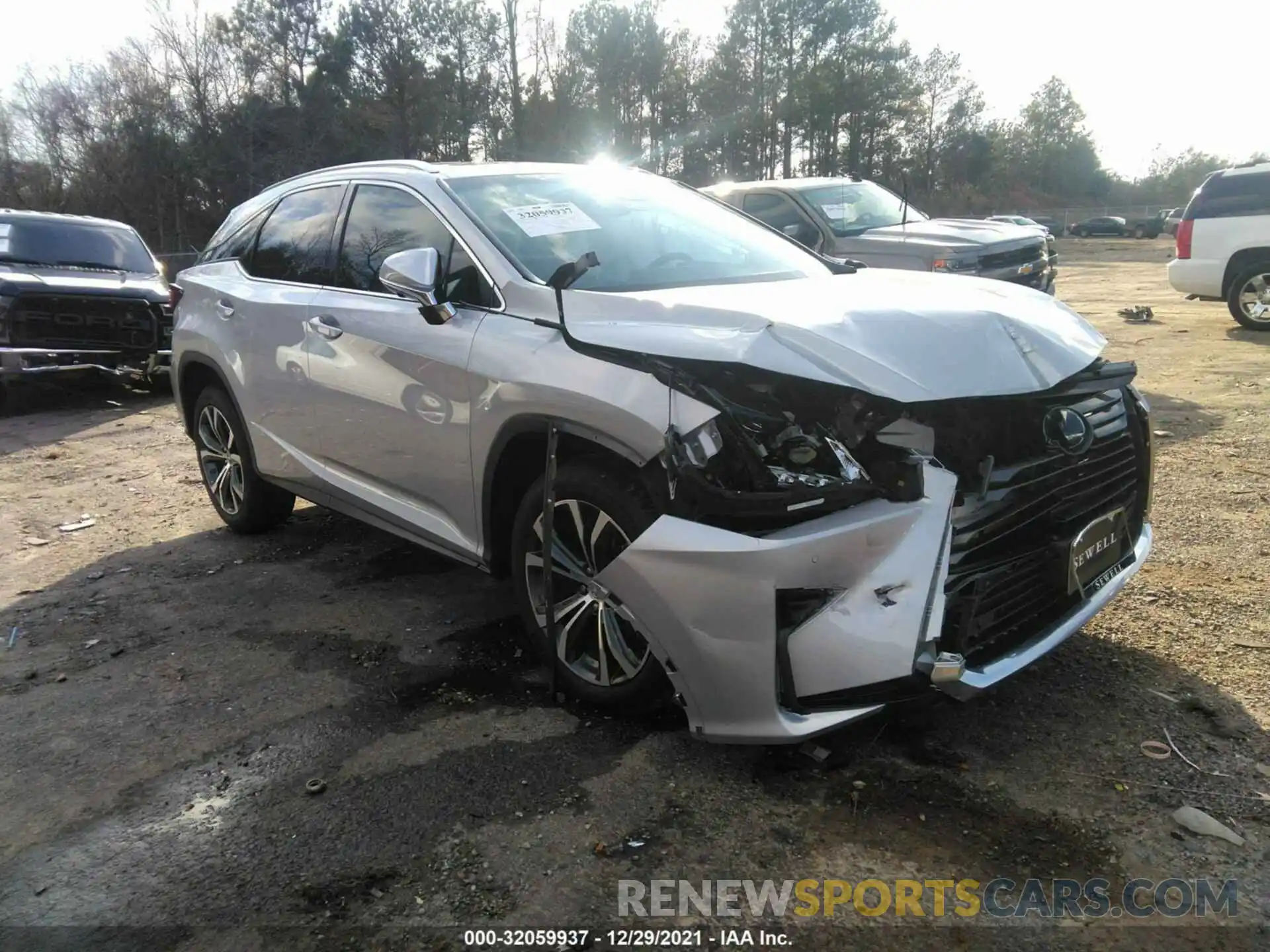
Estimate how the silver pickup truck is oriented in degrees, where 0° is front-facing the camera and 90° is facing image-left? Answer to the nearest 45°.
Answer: approximately 315°

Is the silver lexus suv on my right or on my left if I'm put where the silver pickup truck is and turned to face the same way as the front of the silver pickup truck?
on my right

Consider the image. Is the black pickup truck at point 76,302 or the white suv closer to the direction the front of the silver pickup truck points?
the white suv

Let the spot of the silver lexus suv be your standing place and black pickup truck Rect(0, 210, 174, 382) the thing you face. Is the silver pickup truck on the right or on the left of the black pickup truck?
right

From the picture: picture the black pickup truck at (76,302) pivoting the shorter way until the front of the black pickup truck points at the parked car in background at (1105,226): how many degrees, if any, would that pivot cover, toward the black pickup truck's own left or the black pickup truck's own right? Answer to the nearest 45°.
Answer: approximately 135° to the black pickup truck's own left

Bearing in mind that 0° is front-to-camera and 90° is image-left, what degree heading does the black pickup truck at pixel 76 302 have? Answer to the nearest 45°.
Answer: approximately 0°

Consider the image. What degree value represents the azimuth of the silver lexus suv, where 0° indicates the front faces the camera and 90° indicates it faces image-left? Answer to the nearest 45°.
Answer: approximately 315°
